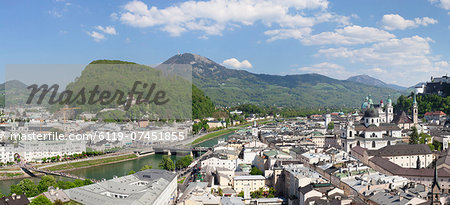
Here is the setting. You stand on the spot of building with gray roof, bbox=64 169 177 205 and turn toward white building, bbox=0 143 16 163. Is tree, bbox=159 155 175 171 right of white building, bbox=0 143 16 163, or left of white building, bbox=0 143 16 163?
right

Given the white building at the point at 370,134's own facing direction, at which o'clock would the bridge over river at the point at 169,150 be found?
The bridge over river is roughly at 2 o'clock from the white building.

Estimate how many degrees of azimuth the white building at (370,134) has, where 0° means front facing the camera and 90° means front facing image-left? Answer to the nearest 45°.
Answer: approximately 45°

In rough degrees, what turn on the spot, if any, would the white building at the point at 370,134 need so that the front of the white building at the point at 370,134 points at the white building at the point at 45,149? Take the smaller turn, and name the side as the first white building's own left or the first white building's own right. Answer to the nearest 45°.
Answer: approximately 45° to the first white building's own right

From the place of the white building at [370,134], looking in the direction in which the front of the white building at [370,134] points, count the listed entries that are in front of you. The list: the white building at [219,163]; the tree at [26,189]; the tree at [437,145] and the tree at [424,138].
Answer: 2

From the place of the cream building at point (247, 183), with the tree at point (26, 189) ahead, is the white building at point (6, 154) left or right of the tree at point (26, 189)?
right

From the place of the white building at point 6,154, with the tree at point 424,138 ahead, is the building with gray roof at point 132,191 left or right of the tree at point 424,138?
right

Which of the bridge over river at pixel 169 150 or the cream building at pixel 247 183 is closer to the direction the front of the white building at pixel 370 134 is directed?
the cream building
